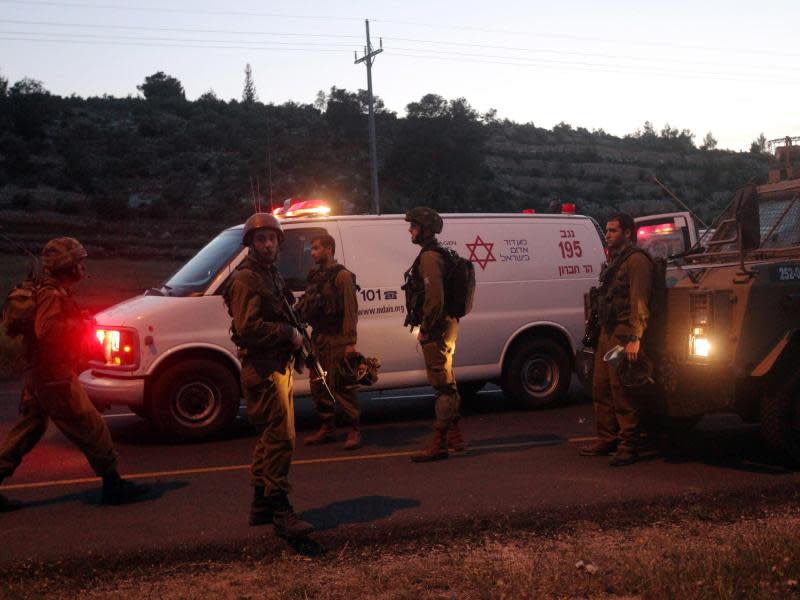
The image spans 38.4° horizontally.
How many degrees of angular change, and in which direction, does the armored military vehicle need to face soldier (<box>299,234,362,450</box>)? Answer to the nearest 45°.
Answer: approximately 45° to its right

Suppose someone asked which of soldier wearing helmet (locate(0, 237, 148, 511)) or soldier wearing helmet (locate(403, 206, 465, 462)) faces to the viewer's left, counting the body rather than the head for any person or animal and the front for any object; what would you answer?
soldier wearing helmet (locate(403, 206, 465, 462))

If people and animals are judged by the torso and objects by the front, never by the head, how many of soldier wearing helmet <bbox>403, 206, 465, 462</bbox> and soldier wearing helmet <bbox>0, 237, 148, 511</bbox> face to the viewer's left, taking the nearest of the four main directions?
1

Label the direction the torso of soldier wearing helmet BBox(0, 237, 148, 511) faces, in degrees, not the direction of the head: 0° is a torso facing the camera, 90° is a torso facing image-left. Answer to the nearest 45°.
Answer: approximately 270°

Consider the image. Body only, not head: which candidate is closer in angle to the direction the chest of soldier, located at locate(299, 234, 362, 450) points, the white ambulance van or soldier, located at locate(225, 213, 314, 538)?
the soldier

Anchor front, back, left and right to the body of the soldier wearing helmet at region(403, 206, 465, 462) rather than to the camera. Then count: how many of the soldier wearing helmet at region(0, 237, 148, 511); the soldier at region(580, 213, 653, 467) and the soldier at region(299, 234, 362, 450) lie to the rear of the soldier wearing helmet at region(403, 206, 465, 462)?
1

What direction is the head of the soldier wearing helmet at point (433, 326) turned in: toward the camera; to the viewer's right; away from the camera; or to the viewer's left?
to the viewer's left

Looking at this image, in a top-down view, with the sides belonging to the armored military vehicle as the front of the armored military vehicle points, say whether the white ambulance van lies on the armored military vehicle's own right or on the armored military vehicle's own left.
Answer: on the armored military vehicle's own right

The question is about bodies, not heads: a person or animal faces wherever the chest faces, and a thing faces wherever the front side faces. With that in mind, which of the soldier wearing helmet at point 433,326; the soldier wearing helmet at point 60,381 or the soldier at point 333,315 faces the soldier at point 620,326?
the soldier wearing helmet at point 60,381

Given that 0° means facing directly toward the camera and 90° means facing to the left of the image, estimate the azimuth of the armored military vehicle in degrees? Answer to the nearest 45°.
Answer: approximately 45°

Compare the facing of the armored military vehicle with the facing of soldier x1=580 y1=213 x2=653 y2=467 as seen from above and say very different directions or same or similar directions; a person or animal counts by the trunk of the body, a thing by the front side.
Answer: same or similar directions

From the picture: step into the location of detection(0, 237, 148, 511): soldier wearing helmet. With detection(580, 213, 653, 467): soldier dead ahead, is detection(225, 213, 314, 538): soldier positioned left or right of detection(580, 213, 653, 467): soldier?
right

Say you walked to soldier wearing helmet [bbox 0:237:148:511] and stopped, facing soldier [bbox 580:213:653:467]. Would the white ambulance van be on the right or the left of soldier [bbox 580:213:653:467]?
left

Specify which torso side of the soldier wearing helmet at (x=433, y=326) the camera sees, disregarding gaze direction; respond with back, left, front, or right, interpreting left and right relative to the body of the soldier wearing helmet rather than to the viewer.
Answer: left

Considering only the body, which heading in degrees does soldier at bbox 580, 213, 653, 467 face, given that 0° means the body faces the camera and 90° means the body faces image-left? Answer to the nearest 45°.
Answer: approximately 45°
